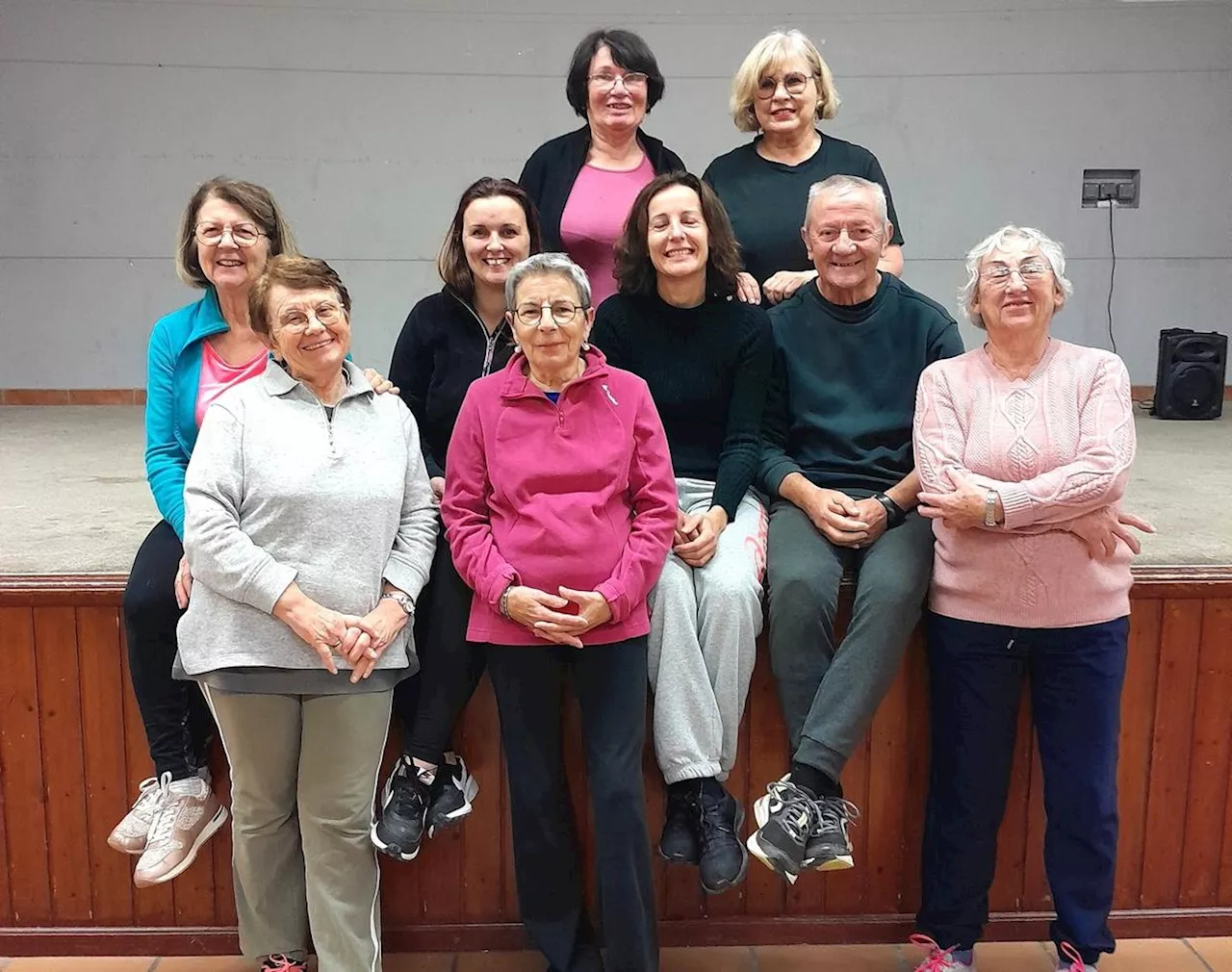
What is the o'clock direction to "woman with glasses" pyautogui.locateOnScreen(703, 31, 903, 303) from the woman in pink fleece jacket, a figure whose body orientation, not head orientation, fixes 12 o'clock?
The woman with glasses is roughly at 7 o'clock from the woman in pink fleece jacket.

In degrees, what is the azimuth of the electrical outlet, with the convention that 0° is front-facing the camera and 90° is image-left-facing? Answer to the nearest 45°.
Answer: approximately 0°

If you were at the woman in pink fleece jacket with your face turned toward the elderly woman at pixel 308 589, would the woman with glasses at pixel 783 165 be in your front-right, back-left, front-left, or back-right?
back-right

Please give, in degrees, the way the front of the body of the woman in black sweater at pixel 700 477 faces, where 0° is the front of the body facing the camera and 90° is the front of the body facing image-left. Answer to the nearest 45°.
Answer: approximately 0°

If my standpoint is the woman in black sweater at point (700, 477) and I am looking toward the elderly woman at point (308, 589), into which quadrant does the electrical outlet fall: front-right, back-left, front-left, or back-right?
back-right

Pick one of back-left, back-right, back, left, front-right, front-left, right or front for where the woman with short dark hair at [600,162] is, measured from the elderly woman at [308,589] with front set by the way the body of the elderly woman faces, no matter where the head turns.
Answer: back-left

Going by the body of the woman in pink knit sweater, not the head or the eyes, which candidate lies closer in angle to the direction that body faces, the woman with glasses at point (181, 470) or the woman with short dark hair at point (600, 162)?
the woman with glasses

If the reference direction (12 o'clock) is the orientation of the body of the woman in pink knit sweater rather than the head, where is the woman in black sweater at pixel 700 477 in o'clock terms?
The woman in black sweater is roughly at 3 o'clock from the woman in pink knit sweater.

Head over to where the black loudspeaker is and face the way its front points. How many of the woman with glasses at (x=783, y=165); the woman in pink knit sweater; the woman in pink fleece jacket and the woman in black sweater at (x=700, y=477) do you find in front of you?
4
